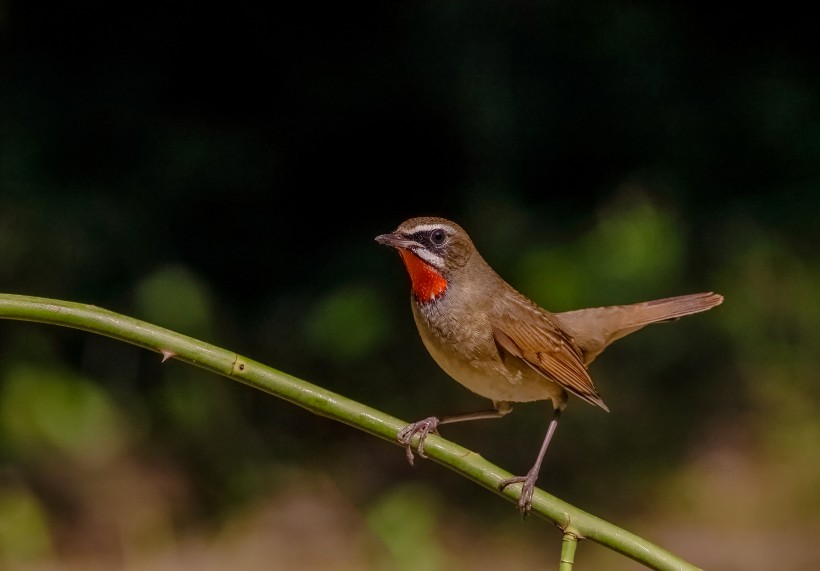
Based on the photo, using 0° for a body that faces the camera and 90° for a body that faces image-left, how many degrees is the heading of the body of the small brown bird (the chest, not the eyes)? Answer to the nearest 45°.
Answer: approximately 90°
